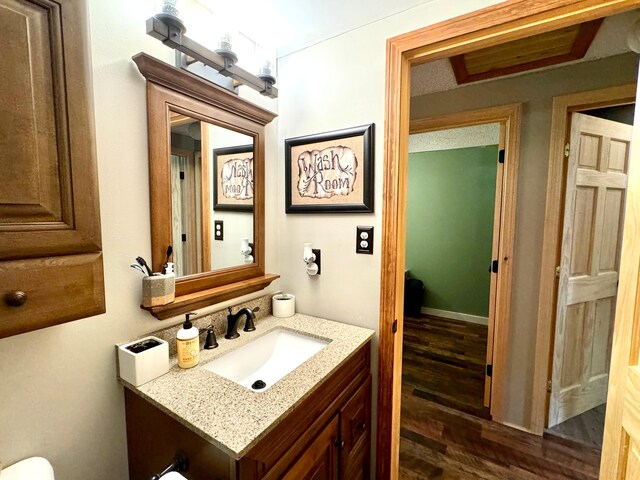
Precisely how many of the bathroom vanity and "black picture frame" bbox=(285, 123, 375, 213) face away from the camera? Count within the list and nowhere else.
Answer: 0

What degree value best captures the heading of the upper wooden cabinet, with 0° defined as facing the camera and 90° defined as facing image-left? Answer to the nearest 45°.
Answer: approximately 315°

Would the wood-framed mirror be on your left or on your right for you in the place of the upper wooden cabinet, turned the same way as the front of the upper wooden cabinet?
on your left

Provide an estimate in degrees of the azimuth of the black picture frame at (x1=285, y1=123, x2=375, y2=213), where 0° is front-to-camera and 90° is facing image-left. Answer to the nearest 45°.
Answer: approximately 45°

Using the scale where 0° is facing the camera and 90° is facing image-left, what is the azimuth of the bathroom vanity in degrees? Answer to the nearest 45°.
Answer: approximately 315°
